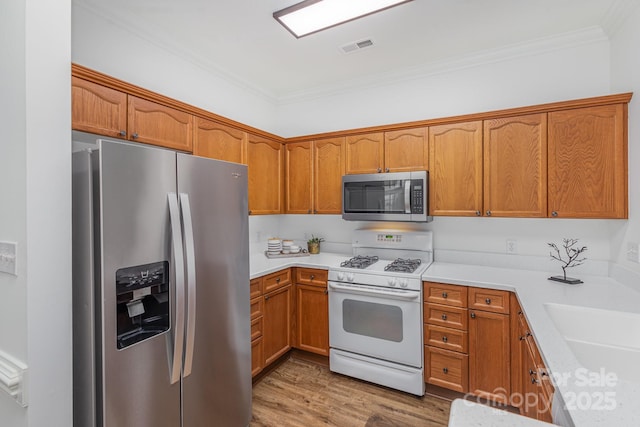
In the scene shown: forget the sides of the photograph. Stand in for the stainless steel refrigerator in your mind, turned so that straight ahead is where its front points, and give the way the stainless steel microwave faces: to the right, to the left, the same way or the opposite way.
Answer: to the right

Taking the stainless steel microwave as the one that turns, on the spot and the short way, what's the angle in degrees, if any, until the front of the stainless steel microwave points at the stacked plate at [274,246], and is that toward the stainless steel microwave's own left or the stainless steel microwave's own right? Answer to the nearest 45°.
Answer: approximately 90° to the stainless steel microwave's own right

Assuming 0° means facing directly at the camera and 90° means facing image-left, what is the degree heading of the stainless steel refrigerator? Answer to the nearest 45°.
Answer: approximately 315°

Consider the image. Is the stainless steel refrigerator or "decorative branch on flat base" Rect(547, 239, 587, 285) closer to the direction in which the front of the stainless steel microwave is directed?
the stainless steel refrigerator

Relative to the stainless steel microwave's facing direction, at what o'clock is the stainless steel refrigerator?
The stainless steel refrigerator is roughly at 1 o'clock from the stainless steel microwave.

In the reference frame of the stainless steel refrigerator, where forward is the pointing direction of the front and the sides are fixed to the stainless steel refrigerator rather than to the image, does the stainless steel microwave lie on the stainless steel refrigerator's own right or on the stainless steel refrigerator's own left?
on the stainless steel refrigerator's own left

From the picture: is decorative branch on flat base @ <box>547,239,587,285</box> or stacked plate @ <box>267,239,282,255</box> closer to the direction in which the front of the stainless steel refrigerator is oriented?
the decorative branch on flat base
